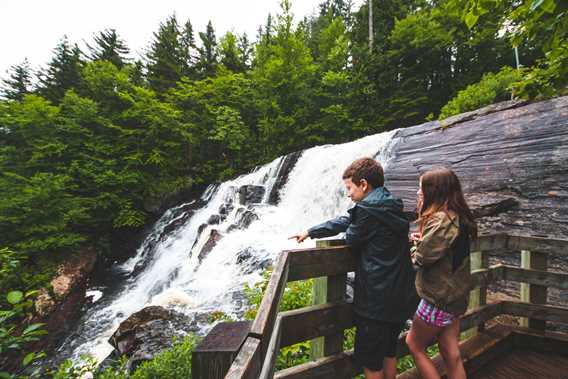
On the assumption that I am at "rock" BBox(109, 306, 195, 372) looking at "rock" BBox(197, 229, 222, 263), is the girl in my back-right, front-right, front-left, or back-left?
back-right

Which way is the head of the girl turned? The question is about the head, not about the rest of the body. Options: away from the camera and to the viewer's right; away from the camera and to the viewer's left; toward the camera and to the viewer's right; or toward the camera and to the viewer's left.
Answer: away from the camera and to the viewer's left

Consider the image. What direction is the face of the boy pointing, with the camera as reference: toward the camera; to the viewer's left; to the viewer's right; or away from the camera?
to the viewer's left

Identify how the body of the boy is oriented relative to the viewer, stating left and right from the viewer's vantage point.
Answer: facing away from the viewer and to the left of the viewer

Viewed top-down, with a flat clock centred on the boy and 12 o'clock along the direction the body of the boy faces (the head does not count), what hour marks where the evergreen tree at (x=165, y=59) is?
The evergreen tree is roughly at 12 o'clock from the boy.

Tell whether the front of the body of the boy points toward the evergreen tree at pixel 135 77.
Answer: yes

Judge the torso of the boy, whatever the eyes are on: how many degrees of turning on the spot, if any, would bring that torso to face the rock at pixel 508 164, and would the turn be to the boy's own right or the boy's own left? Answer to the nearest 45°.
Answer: approximately 90° to the boy's own right

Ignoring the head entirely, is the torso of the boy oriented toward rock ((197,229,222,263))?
yes
